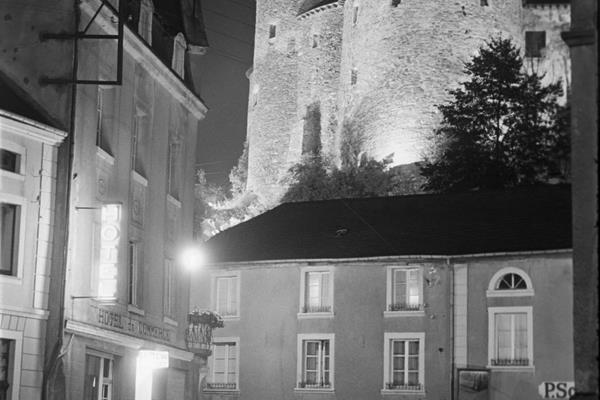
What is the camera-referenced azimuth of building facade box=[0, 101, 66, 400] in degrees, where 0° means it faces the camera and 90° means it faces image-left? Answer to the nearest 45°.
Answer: approximately 315°

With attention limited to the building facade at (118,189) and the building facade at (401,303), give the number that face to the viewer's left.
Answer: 0

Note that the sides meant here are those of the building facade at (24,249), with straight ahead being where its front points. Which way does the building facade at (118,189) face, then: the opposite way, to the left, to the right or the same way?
the same way

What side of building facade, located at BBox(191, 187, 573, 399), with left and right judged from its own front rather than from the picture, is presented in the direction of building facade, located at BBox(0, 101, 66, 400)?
front

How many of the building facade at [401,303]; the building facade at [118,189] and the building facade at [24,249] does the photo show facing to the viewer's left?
0

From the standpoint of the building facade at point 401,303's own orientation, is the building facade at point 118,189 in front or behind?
in front

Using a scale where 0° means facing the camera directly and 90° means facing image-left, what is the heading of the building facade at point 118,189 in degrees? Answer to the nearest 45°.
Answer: approximately 315°

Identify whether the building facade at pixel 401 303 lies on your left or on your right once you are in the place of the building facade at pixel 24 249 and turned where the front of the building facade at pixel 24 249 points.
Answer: on your left

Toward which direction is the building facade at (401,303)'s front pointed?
toward the camera
